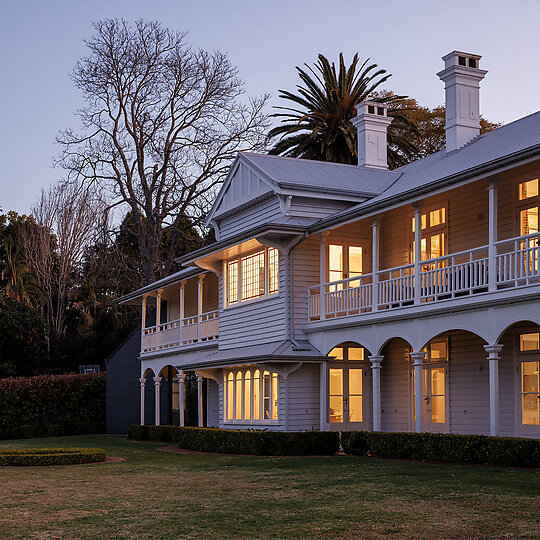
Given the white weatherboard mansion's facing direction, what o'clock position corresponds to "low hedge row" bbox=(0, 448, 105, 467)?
The low hedge row is roughly at 1 o'clock from the white weatherboard mansion.

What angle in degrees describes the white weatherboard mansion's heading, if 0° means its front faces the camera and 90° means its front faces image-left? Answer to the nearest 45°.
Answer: approximately 45°

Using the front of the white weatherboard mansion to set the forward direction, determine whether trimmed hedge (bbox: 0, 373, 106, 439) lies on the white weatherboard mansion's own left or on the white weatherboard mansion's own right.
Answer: on the white weatherboard mansion's own right

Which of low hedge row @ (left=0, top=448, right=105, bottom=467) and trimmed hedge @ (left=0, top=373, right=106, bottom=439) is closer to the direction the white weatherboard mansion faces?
the low hedge row
